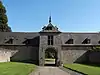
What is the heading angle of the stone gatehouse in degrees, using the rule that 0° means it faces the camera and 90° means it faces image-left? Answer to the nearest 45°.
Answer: approximately 0°
